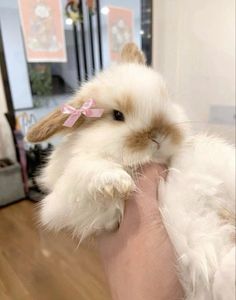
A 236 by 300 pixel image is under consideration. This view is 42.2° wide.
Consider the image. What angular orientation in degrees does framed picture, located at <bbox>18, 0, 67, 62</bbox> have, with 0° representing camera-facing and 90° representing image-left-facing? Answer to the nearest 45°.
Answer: approximately 0°

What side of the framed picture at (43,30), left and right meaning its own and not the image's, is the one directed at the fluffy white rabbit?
front
